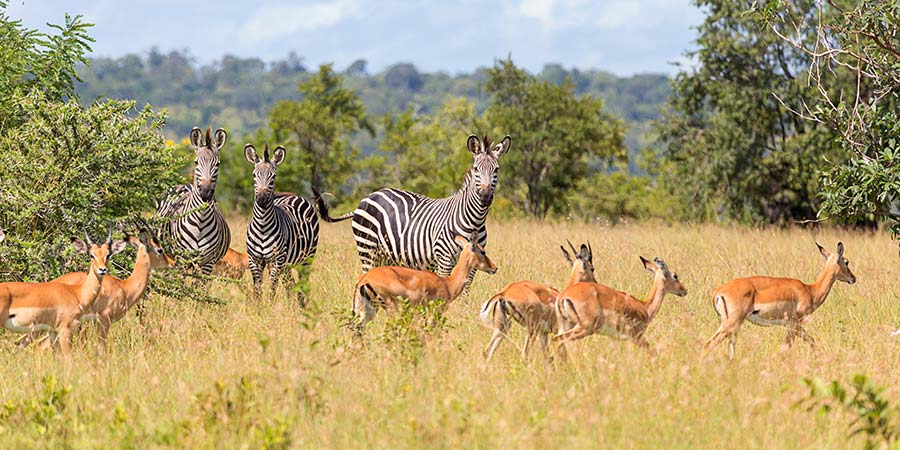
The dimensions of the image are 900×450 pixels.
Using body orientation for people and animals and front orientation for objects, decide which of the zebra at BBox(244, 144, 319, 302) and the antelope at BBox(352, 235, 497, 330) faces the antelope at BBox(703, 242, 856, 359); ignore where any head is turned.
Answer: the antelope at BBox(352, 235, 497, 330)

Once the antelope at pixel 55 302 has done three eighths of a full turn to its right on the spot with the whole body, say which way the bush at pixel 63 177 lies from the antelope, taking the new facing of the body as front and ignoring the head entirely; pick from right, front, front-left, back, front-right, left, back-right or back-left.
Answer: back-right

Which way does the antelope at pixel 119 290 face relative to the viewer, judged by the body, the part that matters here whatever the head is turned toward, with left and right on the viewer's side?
facing to the right of the viewer

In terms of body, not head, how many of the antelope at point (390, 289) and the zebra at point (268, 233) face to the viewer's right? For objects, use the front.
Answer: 1

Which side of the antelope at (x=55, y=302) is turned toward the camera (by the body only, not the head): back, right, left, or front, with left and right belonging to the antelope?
right

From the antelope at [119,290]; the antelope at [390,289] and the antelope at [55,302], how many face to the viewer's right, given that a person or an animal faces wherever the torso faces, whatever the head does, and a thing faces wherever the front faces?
3

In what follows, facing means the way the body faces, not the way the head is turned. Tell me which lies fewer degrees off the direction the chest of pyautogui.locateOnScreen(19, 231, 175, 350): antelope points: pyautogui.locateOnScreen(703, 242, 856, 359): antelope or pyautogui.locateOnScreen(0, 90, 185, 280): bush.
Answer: the antelope

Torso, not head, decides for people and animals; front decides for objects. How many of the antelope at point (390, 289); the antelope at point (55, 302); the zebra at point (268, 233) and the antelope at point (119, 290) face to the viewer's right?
3

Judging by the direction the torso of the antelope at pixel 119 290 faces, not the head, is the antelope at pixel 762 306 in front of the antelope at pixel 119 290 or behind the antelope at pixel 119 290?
in front

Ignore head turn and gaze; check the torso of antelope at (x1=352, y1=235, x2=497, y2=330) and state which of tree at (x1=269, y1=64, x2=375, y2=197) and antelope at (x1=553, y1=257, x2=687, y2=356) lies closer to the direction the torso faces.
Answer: the antelope

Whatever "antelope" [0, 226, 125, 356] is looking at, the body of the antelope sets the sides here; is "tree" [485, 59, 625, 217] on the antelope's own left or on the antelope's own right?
on the antelope's own left

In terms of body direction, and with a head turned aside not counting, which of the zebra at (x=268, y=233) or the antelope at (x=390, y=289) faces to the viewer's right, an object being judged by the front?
the antelope

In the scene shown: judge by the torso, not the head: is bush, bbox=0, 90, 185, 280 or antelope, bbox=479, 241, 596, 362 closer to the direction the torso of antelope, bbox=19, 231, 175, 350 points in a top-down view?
the antelope

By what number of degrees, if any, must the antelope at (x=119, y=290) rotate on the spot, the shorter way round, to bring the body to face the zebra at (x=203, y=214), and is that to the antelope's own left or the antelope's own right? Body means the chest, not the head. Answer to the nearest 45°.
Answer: approximately 90° to the antelope's own left

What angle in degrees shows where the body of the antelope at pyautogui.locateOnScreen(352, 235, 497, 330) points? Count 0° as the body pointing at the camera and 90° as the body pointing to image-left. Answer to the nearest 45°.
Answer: approximately 270°
